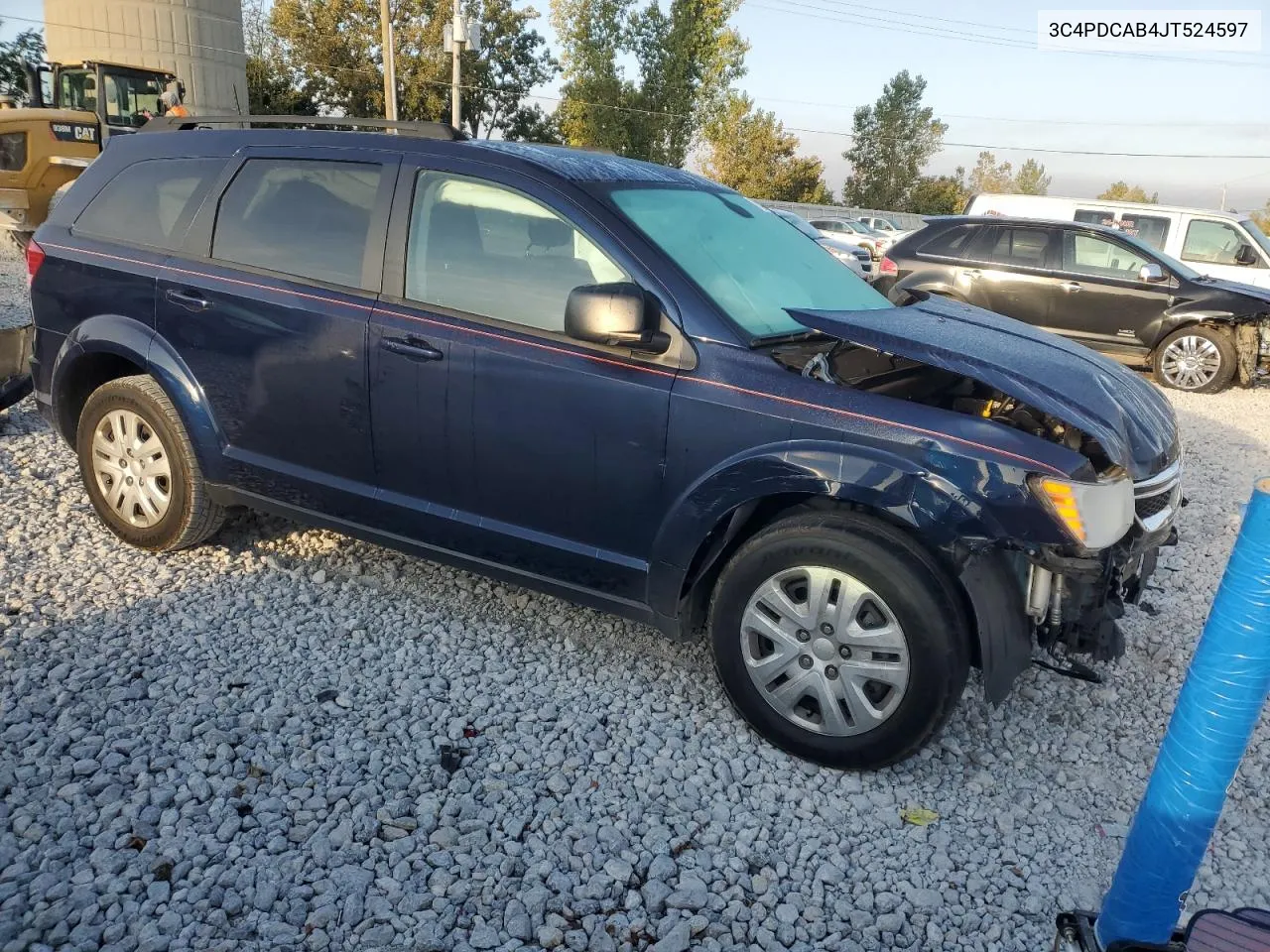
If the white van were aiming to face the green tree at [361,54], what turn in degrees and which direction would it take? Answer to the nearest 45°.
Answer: approximately 135° to its left

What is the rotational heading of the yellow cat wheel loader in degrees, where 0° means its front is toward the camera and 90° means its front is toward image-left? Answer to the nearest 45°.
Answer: approximately 225°

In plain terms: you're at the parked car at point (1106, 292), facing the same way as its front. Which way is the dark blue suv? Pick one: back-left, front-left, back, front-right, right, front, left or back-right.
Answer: right

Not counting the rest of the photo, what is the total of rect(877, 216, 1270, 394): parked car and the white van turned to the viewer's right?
2

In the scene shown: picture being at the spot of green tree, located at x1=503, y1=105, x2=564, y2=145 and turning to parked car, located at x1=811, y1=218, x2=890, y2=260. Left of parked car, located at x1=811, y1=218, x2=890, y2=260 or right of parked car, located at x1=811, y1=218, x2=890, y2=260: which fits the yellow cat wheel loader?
right

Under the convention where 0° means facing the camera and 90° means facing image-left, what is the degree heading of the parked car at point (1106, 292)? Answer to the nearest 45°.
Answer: approximately 270°

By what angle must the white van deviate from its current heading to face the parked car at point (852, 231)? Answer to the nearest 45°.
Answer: approximately 135° to its left

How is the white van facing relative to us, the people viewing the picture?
facing to the right of the viewer

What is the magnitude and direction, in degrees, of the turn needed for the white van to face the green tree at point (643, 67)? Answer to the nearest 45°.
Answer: approximately 135° to its left

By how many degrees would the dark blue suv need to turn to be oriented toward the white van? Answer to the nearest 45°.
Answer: approximately 90° to its left

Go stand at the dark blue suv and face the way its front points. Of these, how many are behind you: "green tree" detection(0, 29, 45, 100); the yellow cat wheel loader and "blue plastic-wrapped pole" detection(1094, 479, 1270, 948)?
2

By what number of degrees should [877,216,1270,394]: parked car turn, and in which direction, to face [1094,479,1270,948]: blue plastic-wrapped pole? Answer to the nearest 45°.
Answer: approximately 90° to its right

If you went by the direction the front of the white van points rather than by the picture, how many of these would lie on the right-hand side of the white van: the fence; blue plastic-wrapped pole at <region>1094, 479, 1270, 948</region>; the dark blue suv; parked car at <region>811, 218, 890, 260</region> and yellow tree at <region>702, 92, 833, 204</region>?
2

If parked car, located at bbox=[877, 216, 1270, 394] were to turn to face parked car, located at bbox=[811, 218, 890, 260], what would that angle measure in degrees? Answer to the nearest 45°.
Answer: approximately 90° to its left

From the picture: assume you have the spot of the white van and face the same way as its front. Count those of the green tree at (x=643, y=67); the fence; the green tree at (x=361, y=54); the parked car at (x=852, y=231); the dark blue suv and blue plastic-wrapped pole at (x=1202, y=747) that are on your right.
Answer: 2

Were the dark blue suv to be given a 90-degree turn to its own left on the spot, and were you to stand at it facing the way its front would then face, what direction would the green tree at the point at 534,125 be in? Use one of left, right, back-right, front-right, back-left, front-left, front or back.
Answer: front-left
